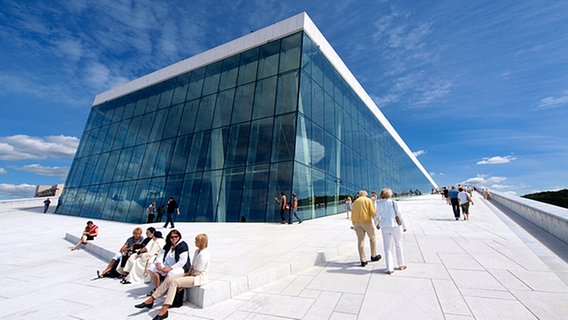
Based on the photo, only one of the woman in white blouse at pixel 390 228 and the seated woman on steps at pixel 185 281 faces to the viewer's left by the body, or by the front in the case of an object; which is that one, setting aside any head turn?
the seated woman on steps

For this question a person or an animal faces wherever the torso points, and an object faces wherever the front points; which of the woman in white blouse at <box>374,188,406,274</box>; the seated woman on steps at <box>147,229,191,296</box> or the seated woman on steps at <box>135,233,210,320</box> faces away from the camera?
the woman in white blouse

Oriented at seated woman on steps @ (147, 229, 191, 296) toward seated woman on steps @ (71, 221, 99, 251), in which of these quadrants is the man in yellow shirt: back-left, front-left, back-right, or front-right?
back-right

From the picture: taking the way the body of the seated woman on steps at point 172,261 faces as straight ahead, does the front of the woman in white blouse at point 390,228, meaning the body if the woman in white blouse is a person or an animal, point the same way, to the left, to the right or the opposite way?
the opposite way

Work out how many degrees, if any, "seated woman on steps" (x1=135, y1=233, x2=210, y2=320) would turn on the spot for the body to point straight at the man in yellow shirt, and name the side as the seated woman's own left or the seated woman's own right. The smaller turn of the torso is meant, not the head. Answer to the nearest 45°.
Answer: approximately 180°

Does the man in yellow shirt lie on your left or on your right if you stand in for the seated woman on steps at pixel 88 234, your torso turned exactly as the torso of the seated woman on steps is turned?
on your left

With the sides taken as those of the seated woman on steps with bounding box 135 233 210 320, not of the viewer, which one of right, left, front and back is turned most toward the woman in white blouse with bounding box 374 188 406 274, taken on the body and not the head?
back

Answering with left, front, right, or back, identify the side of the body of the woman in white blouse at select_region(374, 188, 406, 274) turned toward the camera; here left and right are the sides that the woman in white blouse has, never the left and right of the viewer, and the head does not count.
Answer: back

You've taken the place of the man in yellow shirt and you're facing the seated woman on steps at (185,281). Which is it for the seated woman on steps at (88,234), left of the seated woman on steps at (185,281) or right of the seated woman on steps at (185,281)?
right

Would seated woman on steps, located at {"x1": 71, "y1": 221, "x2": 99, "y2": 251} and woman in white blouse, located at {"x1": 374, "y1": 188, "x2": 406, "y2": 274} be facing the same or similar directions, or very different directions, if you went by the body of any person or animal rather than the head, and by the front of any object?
very different directions
